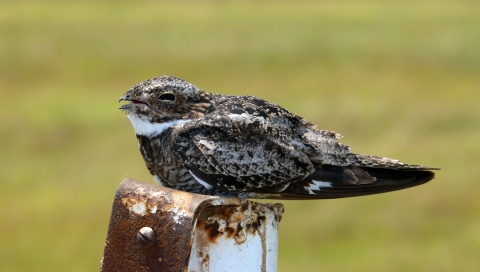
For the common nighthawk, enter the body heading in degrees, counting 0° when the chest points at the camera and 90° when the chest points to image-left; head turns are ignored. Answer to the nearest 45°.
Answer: approximately 90°
